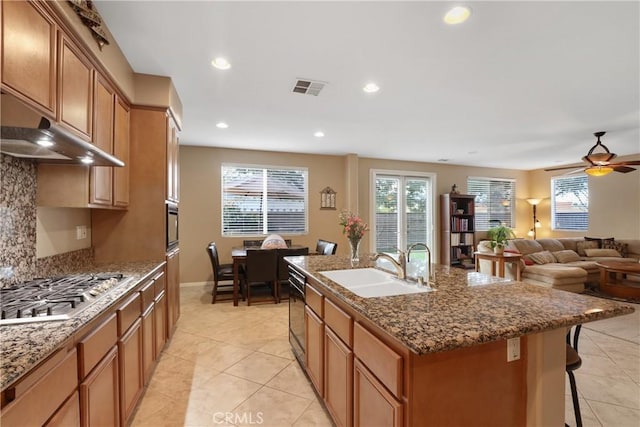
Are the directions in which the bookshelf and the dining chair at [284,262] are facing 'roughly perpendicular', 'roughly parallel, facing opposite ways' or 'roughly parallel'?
roughly parallel, facing opposite ways

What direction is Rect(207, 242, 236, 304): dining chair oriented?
to the viewer's right

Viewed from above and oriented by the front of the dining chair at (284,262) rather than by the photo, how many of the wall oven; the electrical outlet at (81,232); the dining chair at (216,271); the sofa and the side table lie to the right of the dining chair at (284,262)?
2

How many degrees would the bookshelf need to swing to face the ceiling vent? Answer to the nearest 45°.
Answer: approximately 45° to its right

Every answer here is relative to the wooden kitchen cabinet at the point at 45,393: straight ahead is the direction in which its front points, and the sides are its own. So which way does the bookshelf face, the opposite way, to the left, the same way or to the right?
to the right

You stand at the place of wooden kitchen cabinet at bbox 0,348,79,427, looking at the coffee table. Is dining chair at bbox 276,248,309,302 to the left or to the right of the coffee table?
left

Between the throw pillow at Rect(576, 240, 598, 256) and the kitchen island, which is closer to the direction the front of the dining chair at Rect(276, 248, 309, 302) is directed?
the throw pillow

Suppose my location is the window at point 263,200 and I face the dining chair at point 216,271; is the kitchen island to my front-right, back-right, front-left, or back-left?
front-left

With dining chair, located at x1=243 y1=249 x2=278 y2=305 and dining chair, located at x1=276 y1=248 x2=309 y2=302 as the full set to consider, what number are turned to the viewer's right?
0

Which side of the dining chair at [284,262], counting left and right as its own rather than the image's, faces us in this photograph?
back

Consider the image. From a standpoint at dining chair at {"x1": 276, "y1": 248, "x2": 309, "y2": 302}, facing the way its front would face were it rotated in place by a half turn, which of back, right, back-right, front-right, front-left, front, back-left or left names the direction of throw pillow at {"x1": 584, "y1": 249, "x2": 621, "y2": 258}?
left

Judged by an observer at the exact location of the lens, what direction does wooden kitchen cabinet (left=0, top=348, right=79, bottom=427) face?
facing the viewer and to the right of the viewer

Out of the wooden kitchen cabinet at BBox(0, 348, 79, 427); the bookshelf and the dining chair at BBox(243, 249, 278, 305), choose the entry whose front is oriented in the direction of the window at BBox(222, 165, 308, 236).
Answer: the dining chair

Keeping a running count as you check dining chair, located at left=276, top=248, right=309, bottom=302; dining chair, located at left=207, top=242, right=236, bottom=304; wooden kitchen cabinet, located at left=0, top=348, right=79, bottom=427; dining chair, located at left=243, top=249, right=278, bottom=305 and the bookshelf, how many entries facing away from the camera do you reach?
2

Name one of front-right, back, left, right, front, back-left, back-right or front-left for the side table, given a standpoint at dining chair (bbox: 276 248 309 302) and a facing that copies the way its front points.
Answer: right

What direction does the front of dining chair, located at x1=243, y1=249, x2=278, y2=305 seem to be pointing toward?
away from the camera

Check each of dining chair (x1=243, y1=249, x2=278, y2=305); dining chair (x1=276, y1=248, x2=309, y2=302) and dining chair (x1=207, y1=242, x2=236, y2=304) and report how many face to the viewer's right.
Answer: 1

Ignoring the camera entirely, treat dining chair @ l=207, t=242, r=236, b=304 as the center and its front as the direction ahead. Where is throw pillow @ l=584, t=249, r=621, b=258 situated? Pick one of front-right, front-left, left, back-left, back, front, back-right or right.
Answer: front
